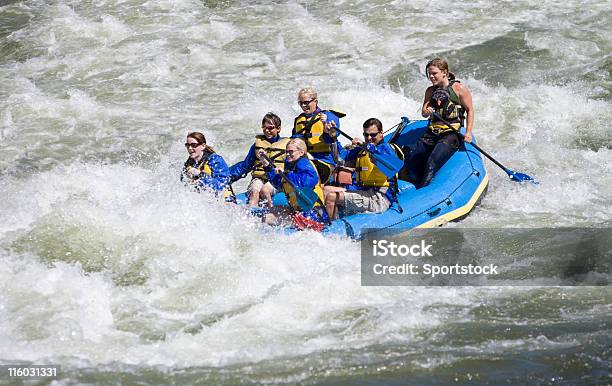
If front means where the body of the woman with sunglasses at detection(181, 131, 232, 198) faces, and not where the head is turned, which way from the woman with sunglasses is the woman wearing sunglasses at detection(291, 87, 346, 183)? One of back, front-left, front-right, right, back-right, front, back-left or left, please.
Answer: back-left

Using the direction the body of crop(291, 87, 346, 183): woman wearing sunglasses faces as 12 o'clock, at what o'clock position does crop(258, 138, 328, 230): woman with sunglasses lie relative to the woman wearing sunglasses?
The woman with sunglasses is roughly at 11 o'clock from the woman wearing sunglasses.

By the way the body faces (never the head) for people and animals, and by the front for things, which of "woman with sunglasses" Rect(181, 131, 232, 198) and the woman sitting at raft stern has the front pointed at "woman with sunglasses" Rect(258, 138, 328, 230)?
the woman sitting at raft stern

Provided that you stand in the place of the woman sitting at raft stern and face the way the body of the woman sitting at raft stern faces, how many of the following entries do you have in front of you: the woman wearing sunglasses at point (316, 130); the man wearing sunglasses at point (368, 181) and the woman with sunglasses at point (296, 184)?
3

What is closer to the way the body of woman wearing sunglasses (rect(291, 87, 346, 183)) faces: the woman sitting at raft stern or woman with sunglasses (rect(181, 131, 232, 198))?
the woman with sunglasses

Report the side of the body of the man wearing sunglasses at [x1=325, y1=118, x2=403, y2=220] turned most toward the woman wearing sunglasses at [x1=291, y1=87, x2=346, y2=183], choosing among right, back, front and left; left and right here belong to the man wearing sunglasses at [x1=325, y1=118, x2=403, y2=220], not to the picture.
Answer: right

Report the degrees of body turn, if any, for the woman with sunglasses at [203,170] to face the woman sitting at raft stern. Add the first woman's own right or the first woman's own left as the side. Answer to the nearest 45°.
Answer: approximately 135° to the first woman's own left

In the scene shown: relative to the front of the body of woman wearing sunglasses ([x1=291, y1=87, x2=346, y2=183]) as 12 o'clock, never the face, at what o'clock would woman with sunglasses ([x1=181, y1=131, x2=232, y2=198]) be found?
The woman with sunglasses is roughly at 1 o'clock from the woman wearing sunglasses.

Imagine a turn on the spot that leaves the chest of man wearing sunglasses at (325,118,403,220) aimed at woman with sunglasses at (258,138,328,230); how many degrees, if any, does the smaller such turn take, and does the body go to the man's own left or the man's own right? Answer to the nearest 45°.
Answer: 0° — they already face them

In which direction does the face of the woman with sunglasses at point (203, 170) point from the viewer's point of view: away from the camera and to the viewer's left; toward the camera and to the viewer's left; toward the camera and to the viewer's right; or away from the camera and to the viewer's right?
toward the camera and to the viewer's left

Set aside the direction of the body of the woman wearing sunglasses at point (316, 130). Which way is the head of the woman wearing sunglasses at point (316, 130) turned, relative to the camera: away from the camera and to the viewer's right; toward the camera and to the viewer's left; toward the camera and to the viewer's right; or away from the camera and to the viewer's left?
toward the camera and to the viewer's left

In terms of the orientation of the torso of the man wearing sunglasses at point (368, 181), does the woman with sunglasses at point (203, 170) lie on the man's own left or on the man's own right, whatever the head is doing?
on the man's own right

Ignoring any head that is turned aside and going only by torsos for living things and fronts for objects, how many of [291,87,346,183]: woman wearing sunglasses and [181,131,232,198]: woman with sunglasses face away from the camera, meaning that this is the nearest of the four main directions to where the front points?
0

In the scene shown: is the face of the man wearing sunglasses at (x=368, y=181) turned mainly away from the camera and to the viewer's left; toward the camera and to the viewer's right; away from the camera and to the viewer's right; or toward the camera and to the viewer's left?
toward the camera and to the viewer's left

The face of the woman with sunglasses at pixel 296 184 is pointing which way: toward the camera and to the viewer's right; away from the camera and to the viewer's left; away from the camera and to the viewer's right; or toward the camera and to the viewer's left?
toward the camera and to the viewer's left

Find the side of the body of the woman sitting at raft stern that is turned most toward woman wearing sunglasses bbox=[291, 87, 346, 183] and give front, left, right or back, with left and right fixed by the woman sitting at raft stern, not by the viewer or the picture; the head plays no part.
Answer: front

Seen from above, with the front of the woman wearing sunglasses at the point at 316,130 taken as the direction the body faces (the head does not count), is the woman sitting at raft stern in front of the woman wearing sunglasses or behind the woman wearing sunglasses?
behind
